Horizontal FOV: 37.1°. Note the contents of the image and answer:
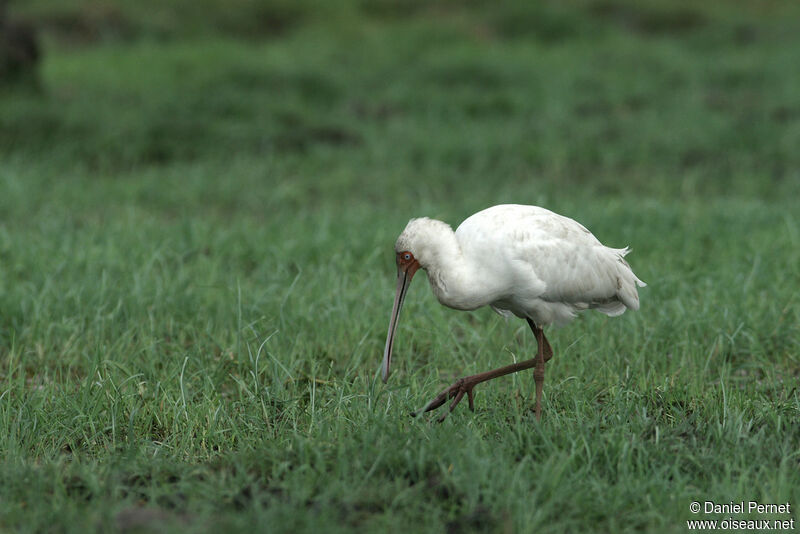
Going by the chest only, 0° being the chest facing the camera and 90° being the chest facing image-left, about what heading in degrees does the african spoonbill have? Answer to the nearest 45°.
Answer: approximately 90°
